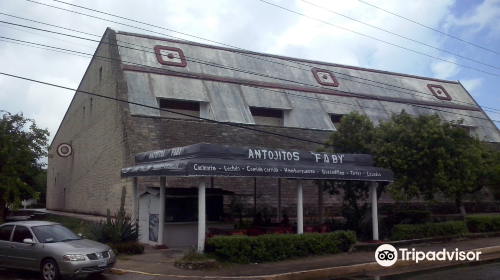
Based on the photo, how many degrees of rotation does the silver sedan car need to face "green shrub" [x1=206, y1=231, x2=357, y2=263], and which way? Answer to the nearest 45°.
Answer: approximately 45° to its left

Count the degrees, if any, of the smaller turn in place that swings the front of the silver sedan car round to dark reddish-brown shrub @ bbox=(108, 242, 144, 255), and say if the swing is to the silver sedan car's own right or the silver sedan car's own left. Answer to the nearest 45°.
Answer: approximately 90° to the silver sedan car's own left

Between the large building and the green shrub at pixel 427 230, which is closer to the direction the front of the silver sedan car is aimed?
the green shrub

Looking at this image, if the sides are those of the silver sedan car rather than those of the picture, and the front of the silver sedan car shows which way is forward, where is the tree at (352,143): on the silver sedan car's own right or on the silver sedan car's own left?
on the silver sedan car's own left

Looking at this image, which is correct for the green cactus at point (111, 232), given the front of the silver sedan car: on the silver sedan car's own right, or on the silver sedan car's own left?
on the silver sedan car's own left

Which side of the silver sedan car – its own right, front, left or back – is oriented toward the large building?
left

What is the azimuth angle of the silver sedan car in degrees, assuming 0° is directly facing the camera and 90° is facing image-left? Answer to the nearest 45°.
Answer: approximately 315°

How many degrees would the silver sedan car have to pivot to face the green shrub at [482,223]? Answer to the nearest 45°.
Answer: approximately 45° to its left
